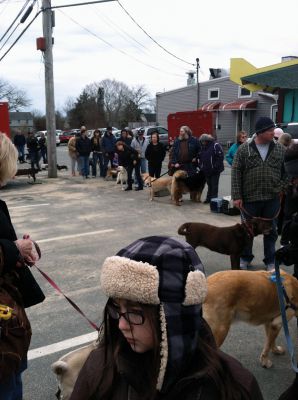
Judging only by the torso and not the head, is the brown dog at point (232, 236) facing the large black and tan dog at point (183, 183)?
no

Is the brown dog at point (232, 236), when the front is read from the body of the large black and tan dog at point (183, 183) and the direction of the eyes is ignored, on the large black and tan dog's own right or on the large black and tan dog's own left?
on the large black and tan dog's own left

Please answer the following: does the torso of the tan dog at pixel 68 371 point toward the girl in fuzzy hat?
no

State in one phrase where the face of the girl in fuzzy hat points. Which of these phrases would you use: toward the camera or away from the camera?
toward the camera

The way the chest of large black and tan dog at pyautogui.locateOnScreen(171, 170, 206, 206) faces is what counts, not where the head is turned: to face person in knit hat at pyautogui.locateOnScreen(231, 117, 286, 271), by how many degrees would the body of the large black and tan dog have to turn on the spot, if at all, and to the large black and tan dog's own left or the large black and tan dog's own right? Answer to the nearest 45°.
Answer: approximately 45° to the large black and tan dog's own left

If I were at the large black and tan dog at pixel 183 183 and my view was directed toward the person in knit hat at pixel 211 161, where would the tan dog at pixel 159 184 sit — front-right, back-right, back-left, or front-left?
back-left

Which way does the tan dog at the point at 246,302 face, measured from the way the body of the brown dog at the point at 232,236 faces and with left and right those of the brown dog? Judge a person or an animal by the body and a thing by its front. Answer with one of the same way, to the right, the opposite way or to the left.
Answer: the same way

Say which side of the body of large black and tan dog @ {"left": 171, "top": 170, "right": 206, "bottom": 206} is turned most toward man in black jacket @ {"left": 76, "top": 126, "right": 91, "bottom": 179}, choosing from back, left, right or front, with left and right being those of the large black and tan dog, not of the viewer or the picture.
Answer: right

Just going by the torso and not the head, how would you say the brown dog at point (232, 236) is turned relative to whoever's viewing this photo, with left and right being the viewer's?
facing to the right of the viewer

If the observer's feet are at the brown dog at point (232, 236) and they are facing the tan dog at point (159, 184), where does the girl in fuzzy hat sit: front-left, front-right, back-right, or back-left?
back-left

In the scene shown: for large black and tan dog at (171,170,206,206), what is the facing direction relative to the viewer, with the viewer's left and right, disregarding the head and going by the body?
facing the viewer and to the left of the viewer
